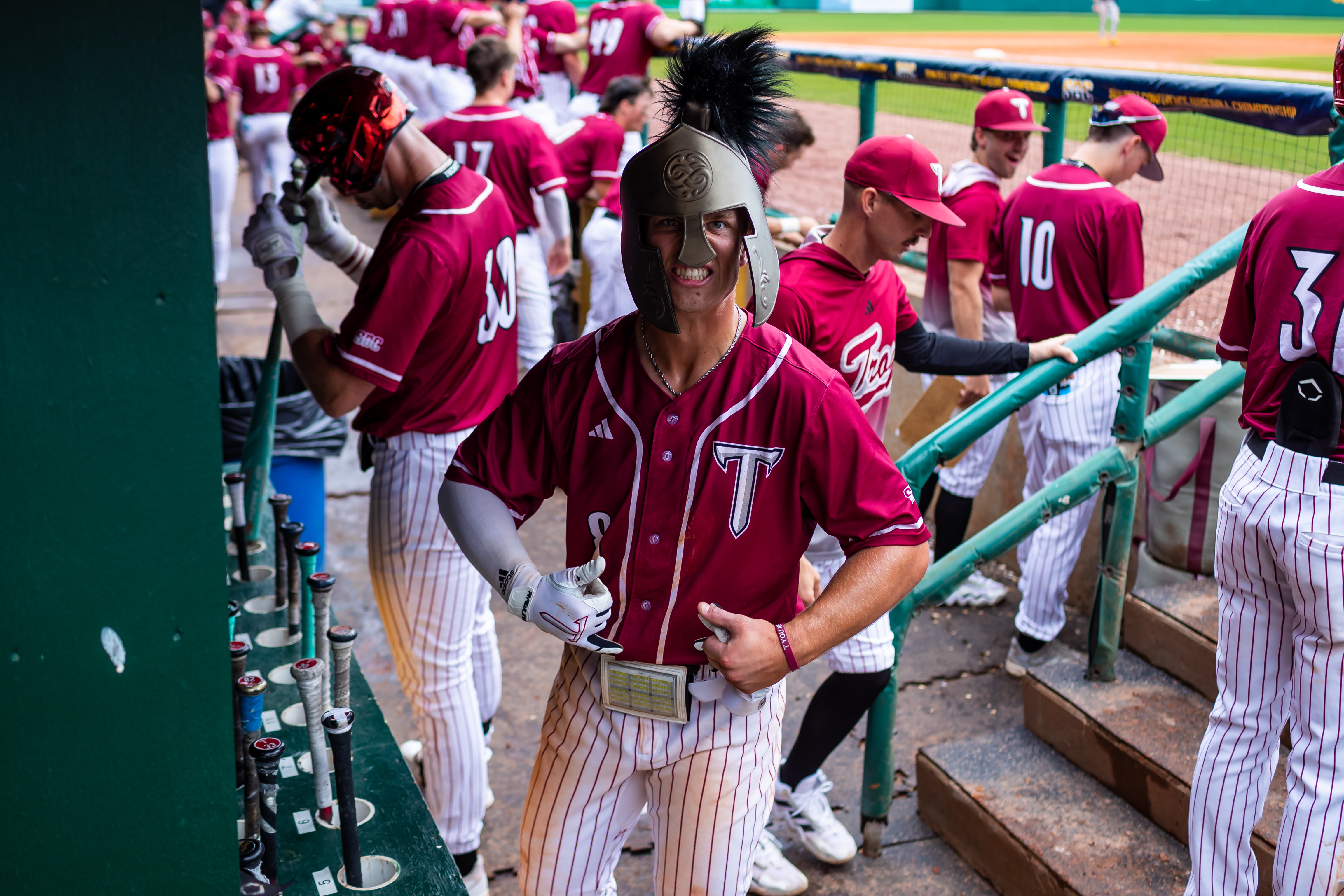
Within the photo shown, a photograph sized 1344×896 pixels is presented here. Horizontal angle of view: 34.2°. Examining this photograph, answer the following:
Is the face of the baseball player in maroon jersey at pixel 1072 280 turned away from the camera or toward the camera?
away from the camera

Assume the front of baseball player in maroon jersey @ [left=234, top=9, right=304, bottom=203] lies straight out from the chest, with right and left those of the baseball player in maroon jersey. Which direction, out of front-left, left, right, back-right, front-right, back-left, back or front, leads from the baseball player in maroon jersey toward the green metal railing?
back

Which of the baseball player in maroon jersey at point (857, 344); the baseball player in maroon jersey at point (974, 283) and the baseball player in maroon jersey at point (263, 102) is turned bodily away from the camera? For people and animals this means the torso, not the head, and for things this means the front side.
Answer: the baseball player in maroon jersey at point (263, 102)

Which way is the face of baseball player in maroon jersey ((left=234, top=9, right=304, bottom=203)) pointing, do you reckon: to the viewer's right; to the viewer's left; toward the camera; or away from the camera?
away from the camera

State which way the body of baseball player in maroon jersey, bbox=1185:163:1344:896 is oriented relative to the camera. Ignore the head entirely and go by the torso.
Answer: away from the camera

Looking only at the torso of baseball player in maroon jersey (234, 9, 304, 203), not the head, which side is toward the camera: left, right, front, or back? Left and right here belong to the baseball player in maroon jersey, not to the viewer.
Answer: back

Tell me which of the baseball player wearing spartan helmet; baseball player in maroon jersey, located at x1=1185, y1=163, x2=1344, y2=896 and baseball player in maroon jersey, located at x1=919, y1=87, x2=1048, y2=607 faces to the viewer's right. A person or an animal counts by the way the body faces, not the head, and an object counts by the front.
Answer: baseball player in maroon jersey, located at x1=919, y1=87, x2=1048, y2=607

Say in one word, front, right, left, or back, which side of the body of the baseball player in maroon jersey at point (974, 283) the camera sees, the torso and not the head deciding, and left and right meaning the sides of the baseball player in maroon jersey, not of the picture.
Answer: right

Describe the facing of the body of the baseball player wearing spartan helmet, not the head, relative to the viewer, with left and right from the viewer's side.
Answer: facing the viewer

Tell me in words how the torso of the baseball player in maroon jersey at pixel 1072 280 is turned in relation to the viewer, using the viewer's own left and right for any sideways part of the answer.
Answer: facing away from the viewer and to the right of the viewer

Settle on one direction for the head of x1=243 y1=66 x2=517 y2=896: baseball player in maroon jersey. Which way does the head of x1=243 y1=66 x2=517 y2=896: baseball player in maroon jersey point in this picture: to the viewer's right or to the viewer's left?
to the viewer's left

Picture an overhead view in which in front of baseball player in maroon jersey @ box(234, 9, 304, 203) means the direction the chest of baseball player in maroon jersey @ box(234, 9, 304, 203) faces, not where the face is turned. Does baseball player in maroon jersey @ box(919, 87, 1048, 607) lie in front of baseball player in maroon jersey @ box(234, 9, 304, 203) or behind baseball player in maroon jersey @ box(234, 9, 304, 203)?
behind

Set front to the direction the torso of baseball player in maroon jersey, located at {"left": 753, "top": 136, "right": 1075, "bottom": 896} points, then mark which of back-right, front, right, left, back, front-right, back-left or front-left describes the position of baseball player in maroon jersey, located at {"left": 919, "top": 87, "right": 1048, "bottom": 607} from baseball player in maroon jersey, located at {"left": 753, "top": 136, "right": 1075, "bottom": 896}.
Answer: back-left
